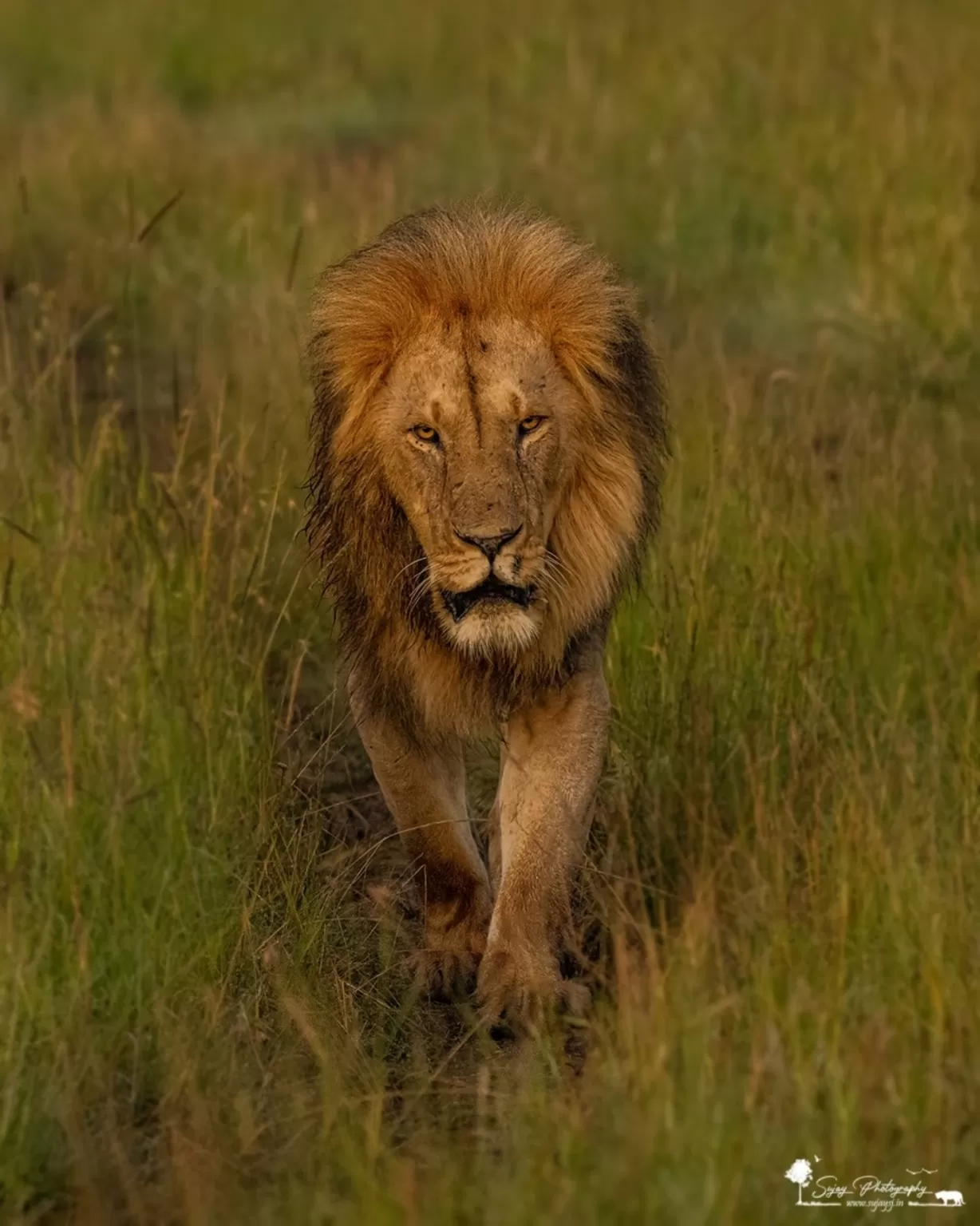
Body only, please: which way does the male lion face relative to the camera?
toward the camera
